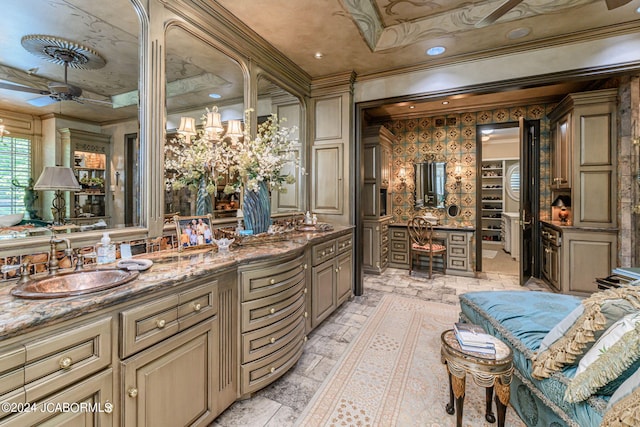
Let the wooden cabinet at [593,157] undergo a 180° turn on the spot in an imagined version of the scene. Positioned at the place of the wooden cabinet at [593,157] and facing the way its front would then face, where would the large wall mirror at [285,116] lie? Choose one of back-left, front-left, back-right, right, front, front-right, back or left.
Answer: back-right

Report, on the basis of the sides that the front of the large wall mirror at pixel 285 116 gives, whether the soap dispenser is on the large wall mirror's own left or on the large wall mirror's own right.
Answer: on the large wall mirror's own right

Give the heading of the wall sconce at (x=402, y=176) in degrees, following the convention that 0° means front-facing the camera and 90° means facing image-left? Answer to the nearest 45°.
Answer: approximately 0°

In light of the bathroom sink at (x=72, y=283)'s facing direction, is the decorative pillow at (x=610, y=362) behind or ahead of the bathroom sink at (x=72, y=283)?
ahead

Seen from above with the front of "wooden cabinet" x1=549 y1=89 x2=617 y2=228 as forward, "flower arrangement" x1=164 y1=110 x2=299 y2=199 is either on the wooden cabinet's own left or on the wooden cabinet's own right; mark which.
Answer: on the wooden cabinet's own left

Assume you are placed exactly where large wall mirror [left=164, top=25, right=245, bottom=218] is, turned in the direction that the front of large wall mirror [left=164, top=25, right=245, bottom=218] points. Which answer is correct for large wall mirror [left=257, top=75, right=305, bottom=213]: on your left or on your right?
on your left

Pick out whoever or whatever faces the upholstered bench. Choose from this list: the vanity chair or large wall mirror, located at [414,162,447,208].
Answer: the large wall mirror

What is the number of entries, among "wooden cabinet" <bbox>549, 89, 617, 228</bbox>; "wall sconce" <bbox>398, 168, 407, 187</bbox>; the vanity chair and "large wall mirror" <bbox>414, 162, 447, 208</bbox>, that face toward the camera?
2

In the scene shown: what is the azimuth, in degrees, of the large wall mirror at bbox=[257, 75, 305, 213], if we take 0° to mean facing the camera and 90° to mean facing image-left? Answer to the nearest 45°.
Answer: approximately 315°

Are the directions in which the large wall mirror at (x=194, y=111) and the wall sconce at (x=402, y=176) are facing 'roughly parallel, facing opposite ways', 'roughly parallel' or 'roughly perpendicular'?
roughly perpendicular

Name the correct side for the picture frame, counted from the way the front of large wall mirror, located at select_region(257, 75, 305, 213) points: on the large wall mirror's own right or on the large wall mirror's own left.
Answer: on the large wall mirror's own right

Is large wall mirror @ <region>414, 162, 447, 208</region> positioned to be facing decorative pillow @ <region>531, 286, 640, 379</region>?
yes

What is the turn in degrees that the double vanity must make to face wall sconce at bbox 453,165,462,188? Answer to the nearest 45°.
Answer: approximately 90° to its left
